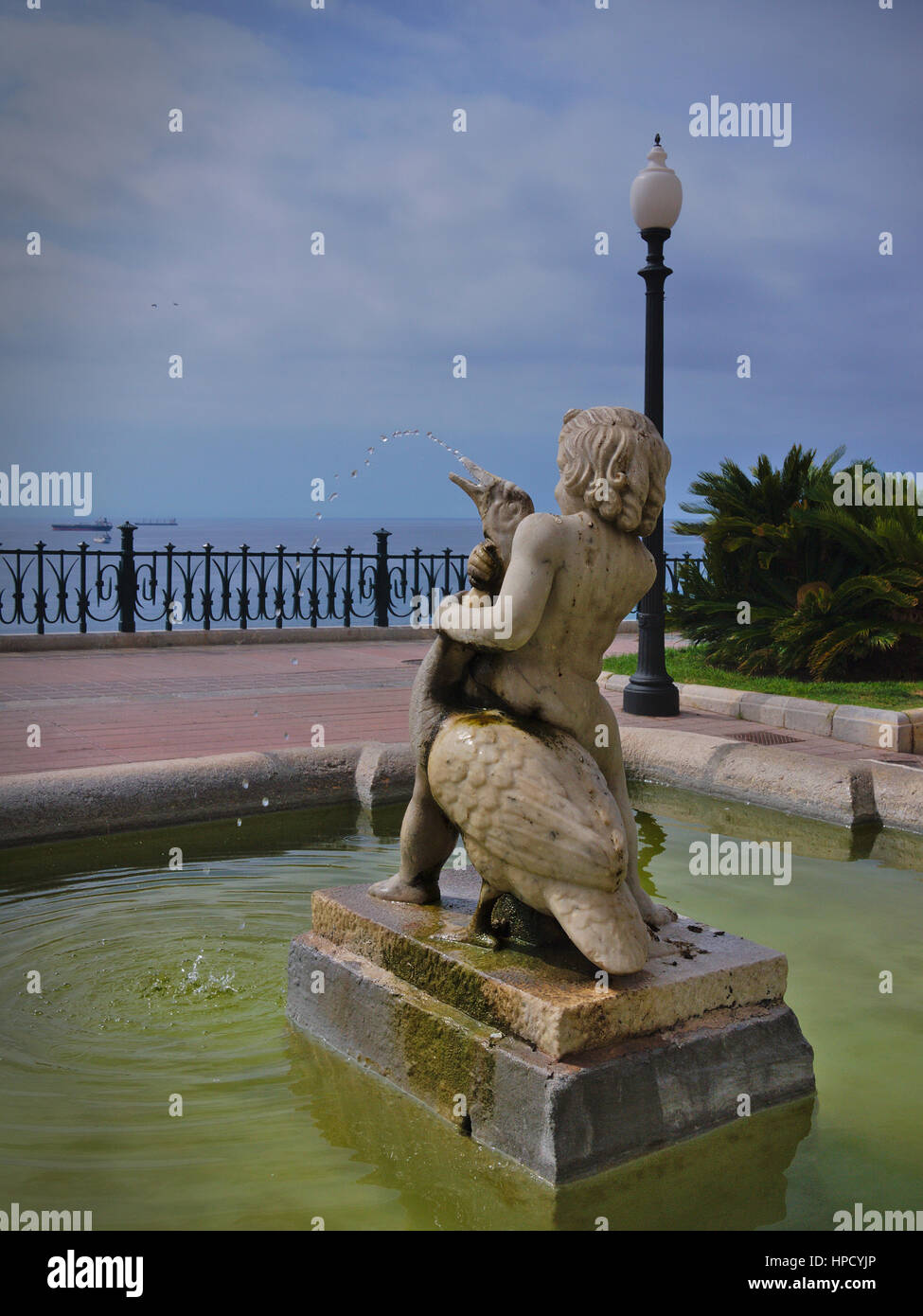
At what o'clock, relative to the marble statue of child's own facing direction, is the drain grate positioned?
The drain grate is roughly at 2 o'clock from the marble statue of child.

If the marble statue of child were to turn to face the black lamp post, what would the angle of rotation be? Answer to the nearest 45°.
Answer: approximately 45° to its right

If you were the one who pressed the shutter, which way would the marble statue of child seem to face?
facing away from the viewer and to the left of the viewer

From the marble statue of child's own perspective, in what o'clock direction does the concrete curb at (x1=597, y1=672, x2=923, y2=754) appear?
The concrete curb is roughly at 2 o'clock from the marble statue of child.
